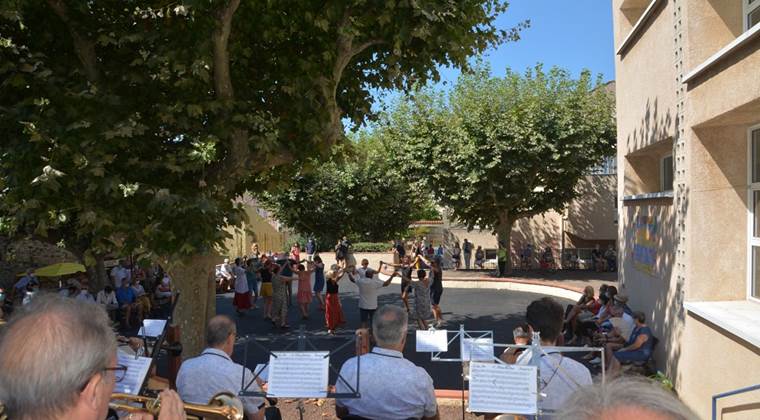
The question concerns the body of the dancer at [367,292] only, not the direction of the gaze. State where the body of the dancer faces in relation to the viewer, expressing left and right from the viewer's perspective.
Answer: facing away from the viewer

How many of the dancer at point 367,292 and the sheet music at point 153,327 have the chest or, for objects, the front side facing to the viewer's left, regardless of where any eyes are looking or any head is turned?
0

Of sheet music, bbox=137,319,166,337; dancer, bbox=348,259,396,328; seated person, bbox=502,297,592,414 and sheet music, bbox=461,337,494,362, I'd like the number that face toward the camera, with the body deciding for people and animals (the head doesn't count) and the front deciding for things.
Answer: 2

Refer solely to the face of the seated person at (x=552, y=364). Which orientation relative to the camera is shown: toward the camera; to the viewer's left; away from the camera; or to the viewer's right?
away from the camera

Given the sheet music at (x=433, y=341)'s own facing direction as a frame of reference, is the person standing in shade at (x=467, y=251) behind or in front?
behind

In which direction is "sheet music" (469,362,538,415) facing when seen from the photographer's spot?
facing the viewer

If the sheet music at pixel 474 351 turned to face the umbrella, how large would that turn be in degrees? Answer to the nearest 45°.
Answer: approximately 135° to its right

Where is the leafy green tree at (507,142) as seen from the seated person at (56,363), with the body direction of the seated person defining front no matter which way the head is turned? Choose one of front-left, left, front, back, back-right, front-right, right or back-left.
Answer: front

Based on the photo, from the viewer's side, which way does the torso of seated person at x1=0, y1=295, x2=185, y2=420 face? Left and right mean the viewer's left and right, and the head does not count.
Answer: facing away from the viewer and to the right of the viewer

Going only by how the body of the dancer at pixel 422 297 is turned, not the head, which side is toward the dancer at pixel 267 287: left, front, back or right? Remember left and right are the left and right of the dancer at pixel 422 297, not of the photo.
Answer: left

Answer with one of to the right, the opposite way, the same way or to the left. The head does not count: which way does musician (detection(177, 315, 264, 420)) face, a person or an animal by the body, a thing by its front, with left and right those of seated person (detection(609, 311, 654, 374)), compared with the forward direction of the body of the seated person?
to the right

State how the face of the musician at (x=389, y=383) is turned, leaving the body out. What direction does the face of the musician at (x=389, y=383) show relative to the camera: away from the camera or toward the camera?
away from the camera

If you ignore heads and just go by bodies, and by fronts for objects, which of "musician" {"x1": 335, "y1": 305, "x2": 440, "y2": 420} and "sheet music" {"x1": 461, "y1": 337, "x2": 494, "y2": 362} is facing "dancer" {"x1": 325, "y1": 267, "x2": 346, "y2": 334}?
the musician

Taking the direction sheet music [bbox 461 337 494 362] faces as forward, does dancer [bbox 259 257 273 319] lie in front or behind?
behind

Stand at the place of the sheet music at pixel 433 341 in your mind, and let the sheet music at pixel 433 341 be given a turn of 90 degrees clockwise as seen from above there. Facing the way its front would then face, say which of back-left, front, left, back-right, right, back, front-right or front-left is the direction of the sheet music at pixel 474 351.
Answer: back-left

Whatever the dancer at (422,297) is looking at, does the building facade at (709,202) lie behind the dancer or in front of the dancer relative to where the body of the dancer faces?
behind

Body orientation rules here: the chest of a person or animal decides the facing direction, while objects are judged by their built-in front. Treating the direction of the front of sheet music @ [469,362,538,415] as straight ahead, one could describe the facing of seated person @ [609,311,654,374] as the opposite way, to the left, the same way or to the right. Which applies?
to the right

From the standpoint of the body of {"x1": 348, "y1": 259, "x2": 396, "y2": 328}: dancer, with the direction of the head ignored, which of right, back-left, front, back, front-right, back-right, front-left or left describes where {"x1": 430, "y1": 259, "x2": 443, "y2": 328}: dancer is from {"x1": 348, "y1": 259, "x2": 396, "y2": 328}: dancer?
front-right

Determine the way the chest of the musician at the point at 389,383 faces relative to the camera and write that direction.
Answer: away from the camera

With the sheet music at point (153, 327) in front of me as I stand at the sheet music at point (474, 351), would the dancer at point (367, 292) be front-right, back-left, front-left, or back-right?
front-right

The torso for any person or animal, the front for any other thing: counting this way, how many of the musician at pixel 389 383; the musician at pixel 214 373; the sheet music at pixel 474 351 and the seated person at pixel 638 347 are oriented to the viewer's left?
1
